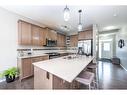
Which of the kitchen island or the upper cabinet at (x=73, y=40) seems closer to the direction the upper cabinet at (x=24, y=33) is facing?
the kitchen island

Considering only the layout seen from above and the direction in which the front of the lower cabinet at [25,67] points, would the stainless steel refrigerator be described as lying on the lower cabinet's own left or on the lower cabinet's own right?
on the lower cabinet's own left

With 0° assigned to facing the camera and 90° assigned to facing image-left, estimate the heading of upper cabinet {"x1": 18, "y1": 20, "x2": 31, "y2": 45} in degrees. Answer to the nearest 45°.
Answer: approximately 315°

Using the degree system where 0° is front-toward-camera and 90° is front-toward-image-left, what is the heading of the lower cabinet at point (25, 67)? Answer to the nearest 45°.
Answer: approximately 315°
